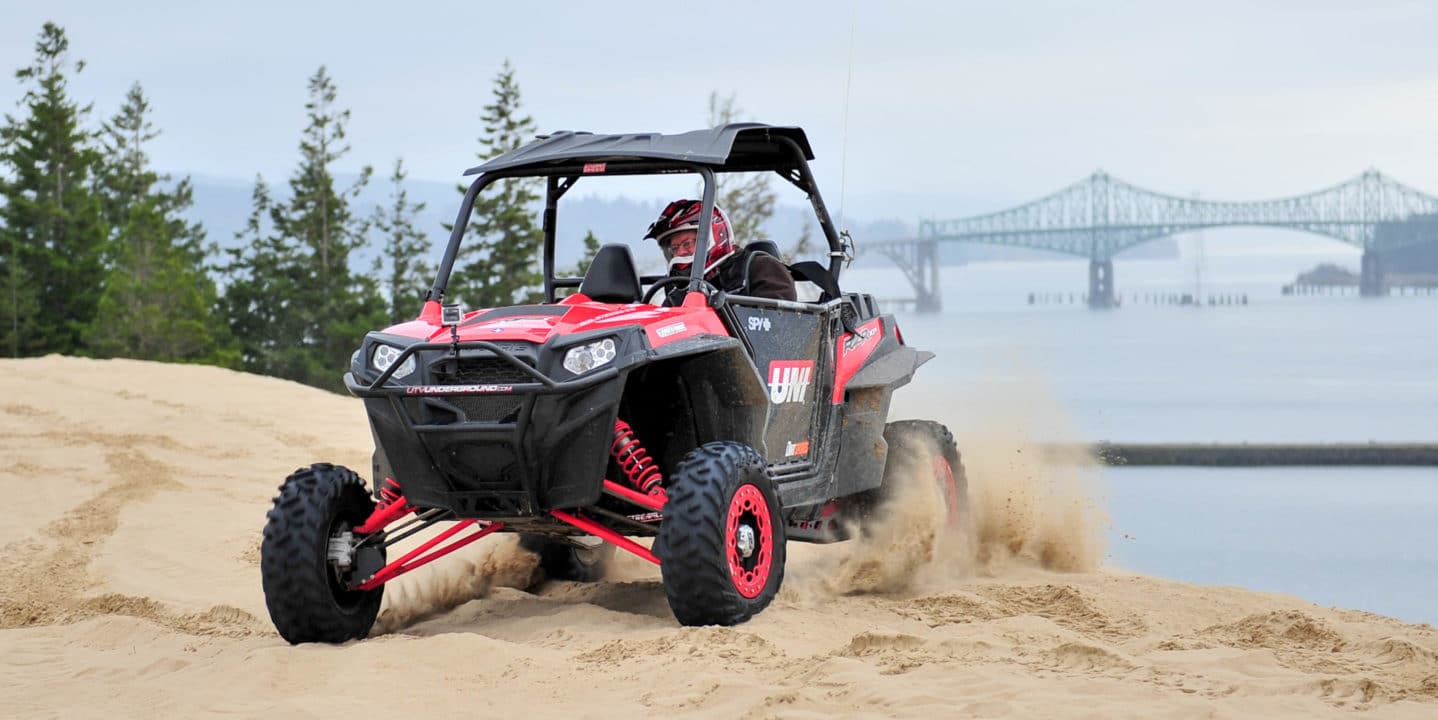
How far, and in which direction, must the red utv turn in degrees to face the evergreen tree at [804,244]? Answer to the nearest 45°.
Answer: approximately 135° to its right

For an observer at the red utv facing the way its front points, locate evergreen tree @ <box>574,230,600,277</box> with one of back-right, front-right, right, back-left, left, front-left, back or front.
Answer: back-right

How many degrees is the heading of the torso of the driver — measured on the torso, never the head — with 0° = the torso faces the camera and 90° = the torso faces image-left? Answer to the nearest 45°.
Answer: approximately 45°

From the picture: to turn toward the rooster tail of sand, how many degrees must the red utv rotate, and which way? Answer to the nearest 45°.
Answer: approximately 180°

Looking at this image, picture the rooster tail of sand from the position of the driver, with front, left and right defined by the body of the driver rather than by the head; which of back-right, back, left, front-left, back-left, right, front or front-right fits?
back

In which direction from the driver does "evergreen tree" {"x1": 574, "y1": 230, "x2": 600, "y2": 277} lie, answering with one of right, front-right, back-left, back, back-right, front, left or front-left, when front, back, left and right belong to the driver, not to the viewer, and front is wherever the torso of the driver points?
back-right

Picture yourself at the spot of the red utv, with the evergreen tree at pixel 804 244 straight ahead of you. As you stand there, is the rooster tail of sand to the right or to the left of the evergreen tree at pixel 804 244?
right

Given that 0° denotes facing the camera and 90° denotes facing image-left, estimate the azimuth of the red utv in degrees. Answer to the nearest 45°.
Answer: approximately 45°

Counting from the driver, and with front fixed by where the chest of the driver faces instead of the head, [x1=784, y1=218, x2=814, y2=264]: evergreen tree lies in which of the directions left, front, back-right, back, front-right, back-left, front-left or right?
back-right
